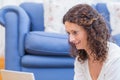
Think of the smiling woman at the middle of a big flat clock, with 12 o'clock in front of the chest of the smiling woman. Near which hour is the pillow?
The pillow is roughly at 4 o'clock from the smiling woman.

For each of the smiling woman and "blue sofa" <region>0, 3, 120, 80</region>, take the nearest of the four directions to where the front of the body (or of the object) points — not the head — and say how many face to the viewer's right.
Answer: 0

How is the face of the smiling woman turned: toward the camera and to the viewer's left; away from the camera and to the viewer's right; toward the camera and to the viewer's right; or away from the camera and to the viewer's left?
toward the camera and to the viewer's left

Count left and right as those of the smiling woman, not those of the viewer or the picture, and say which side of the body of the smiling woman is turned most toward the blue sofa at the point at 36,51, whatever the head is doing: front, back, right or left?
right

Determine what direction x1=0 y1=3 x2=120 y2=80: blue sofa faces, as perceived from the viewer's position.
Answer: facing the viewer

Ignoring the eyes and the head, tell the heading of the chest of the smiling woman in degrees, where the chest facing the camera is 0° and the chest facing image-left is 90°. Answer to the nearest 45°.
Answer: approximately 45°
